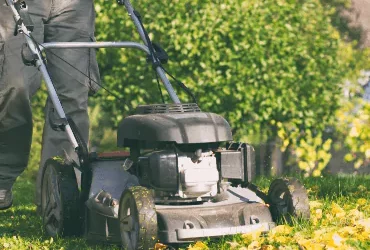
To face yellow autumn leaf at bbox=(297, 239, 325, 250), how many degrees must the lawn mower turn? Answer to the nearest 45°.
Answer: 0° — it already faces it

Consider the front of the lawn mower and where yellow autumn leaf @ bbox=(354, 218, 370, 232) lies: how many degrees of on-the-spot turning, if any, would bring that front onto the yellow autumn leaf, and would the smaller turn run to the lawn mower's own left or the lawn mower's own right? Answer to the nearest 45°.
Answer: approximately 45° to the lawn mower's own left

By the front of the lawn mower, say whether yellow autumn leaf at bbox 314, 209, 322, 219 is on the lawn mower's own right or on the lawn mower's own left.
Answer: on the lawn mower's own left

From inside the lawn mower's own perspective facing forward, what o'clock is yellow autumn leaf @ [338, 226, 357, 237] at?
The yellow autumn leaf is roughly at 11 o'clock from the lawn mower.

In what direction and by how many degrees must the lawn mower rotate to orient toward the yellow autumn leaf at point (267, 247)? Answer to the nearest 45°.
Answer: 0° — it already faces it

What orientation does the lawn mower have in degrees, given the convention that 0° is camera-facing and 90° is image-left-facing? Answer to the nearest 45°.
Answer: approximately 315°
